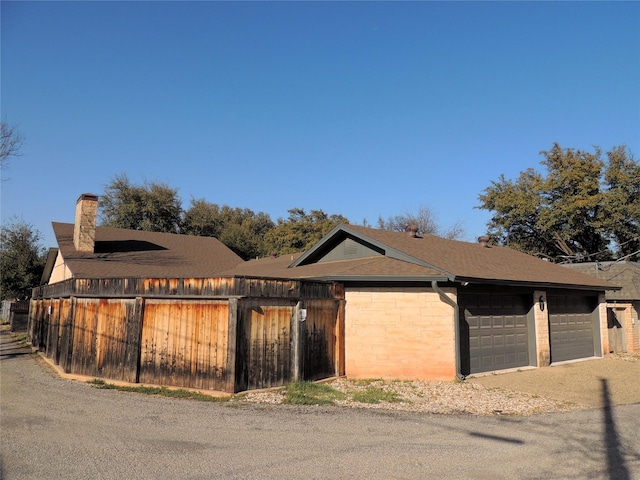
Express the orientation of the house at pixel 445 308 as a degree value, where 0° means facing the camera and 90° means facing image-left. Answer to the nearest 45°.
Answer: approximately 315°

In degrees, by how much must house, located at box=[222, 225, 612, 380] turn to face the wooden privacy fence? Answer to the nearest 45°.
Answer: approximately 90° to its right

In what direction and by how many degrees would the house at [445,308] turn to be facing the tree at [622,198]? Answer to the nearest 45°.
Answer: approximately 90° to its left

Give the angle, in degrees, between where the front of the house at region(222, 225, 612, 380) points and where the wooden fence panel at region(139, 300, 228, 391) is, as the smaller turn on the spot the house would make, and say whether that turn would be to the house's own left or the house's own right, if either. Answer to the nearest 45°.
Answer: approximately 90° to the house's own right

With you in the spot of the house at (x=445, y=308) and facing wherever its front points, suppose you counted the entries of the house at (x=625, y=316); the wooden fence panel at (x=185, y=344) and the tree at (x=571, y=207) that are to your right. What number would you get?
1

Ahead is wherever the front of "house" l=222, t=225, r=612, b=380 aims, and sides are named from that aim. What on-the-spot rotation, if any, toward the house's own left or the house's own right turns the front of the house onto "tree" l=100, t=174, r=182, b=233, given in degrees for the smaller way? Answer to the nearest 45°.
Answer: approximately 180°

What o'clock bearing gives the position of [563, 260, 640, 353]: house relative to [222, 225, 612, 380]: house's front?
[563, 260, 640, 353]: house is roughly at 9 o'clock from [222, 225, 612, 380]: house.
